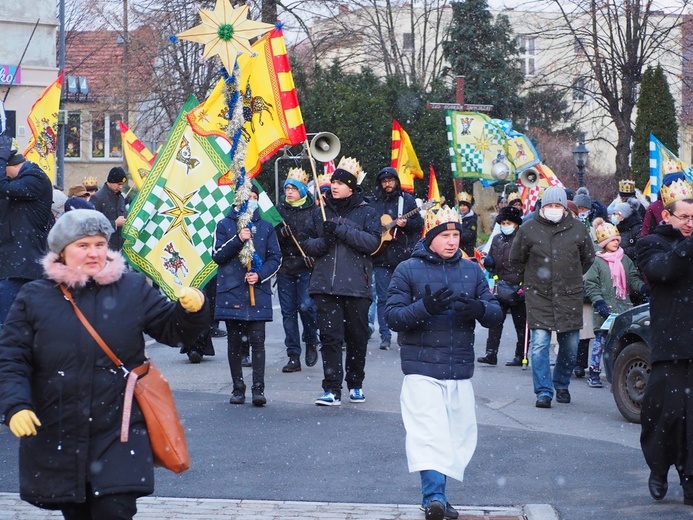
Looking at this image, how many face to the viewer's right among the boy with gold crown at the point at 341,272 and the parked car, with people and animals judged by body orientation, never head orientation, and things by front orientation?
0

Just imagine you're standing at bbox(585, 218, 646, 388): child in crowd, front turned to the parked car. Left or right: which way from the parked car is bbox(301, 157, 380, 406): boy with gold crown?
right

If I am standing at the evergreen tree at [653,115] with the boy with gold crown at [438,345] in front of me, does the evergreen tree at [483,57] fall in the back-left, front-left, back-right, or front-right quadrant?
back-right

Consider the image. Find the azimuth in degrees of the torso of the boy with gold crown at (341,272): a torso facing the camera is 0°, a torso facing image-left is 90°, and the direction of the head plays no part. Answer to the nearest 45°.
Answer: approximately 45°

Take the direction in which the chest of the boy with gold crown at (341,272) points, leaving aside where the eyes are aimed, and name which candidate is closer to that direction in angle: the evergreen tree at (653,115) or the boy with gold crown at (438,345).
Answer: the boy with gold crown

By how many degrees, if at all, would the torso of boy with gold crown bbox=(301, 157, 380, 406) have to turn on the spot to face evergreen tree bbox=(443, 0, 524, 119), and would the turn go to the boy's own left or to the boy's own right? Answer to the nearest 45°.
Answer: approximately 135° to the boy's own right
